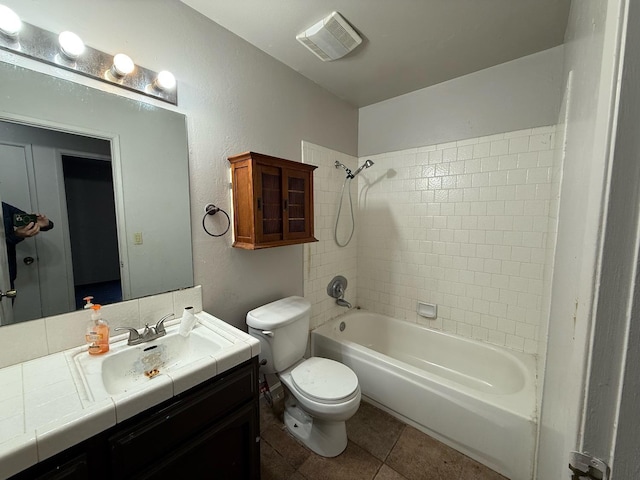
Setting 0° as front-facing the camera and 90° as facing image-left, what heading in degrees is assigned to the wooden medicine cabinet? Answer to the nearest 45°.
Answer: approximately 315°

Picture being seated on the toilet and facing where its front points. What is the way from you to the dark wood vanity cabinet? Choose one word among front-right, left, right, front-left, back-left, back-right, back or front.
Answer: right

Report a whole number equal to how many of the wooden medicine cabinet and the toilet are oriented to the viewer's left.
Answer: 0

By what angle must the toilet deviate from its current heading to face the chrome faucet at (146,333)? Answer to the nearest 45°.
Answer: approximately 135° to its right

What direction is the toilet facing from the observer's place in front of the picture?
facing the viewer and to the right of the viewer
